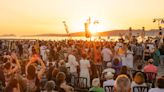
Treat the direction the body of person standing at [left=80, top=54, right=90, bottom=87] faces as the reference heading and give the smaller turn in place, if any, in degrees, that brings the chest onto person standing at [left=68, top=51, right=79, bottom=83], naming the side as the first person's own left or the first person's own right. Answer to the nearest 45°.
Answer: approximately 45° to the first person's own left

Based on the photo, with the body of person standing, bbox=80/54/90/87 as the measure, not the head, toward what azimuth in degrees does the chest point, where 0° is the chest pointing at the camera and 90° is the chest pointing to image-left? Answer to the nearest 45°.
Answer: approximately 180°
